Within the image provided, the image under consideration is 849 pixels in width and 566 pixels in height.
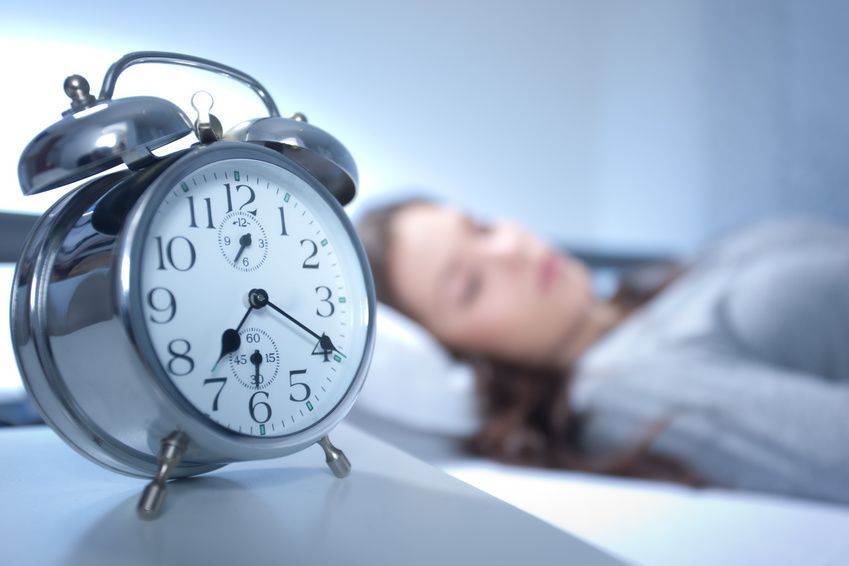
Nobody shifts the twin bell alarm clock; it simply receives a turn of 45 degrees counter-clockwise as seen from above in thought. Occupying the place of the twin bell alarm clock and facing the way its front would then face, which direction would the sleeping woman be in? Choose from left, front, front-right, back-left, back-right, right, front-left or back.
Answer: front-left

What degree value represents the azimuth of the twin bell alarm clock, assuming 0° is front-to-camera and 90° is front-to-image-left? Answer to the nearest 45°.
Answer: approximately 315°

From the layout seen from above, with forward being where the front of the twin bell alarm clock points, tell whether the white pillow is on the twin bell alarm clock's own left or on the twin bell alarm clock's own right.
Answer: on the twin bell alarm clock's own left
